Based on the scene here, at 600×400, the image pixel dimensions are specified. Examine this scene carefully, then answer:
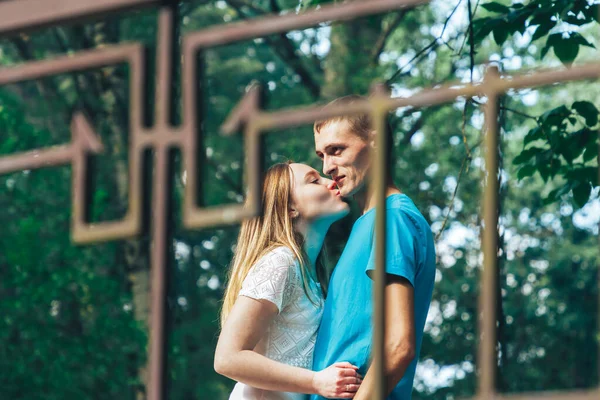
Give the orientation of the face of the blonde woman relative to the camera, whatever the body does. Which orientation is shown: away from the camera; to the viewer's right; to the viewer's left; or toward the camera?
to the viewer's right

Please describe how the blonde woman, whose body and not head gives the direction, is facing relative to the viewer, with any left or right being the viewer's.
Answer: facing to the right of the viewer

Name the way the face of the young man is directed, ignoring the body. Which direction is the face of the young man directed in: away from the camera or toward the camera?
toward the camera

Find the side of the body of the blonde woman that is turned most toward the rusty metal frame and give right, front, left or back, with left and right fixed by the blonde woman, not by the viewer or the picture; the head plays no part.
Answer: right
